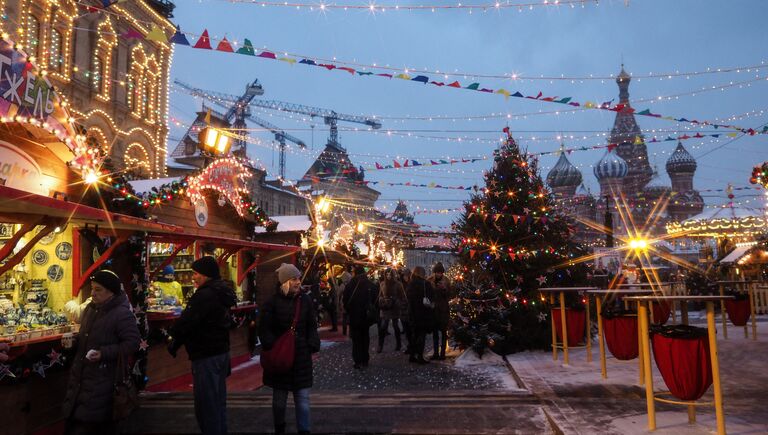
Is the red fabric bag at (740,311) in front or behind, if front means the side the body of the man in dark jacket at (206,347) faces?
behind

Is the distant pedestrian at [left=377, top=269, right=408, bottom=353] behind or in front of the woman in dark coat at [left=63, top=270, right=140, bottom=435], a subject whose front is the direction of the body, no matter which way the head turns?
behind

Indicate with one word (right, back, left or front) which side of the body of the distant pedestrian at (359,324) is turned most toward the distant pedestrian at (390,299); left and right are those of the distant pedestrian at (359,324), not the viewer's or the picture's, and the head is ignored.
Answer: front

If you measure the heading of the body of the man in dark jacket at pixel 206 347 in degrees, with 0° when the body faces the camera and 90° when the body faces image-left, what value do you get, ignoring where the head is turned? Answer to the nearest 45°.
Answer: approximately 90°

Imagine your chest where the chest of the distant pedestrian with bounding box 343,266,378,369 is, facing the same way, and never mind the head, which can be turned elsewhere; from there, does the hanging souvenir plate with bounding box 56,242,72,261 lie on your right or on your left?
on your left

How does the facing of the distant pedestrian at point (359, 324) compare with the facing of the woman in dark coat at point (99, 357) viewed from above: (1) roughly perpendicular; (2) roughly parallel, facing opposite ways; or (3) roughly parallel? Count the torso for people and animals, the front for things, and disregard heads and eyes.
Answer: roughly parallel, facing opposite ways

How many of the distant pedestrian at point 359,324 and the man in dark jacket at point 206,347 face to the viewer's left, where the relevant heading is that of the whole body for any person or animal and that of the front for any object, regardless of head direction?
1

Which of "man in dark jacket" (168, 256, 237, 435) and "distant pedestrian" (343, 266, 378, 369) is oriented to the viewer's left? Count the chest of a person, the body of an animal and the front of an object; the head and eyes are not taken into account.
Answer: the man in dark jacket

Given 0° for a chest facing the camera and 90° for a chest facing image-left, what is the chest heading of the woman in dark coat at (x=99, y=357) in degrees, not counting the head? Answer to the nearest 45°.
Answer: approximately 45°

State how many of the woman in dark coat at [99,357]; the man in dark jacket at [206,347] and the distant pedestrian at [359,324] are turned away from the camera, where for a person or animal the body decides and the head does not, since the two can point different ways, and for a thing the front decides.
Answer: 1
